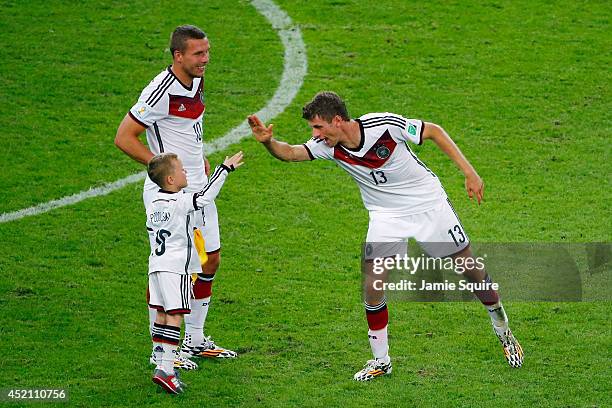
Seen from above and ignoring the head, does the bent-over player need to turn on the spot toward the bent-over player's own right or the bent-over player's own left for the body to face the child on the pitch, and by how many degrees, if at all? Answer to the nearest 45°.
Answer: approximately 45° to the bent-over player's own right

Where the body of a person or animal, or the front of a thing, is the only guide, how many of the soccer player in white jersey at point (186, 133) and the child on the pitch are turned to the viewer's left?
0

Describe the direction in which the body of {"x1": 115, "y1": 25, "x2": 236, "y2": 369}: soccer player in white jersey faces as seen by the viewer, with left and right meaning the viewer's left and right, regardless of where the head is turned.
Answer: facing the viewer and to the right of the viewer

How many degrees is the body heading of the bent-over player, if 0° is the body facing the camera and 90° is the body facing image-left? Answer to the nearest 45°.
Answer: approximately 45°

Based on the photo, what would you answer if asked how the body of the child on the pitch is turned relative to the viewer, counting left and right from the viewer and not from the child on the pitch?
facing away from the viewer and to the right of the viewer

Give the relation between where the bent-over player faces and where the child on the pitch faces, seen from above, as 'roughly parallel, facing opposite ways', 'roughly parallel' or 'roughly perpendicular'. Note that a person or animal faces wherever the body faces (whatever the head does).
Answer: roughly parallel, facing opposite ways

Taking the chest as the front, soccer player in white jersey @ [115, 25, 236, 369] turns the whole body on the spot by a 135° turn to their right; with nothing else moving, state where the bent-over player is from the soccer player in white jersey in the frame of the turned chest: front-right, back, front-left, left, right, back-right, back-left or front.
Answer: back
